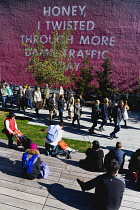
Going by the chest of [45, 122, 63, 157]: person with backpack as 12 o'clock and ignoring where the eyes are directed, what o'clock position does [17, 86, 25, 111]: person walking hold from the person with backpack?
The person walking is roughly at 10 o'clock from the person with backpack.

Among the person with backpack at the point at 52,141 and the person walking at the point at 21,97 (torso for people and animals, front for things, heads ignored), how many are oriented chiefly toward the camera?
1

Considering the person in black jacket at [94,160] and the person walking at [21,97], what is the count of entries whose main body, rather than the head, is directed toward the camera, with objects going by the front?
1

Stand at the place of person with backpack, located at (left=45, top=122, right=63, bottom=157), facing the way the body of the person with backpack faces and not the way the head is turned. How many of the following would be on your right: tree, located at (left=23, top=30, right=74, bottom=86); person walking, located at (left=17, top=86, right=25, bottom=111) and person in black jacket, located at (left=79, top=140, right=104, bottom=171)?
1

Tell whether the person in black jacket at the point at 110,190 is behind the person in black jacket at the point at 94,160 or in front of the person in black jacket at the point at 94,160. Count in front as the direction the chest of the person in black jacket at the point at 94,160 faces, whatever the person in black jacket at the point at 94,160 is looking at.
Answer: behind

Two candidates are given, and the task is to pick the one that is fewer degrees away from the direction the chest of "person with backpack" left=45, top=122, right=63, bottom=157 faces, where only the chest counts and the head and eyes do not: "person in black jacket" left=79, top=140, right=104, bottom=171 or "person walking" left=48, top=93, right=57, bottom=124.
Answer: the person walking

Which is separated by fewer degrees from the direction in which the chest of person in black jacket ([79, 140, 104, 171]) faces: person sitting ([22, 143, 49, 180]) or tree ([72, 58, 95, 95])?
the tree

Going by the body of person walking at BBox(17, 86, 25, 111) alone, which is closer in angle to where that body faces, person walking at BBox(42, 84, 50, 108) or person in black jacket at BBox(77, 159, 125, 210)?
the person in black jacket

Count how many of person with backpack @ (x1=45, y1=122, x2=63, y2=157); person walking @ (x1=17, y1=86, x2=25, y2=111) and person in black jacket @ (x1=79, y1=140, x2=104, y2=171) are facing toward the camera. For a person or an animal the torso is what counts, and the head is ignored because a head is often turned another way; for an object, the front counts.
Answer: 1

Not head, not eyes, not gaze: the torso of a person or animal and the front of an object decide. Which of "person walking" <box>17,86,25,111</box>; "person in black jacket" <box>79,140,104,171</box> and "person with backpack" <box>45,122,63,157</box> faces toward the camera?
the person walking

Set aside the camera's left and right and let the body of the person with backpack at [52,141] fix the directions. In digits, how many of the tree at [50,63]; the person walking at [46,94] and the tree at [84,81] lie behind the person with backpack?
0

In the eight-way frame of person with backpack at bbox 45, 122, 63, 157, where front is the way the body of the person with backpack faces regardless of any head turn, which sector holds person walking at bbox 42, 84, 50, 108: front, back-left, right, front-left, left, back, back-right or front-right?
front-left

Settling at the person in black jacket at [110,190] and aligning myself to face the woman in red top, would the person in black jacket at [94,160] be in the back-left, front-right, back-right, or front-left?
front-right

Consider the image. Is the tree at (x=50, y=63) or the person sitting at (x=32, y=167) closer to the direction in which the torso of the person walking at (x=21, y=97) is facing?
the person sitting

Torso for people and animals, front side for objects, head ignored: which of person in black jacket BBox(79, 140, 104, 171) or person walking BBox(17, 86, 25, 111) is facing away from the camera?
the person in black jacket

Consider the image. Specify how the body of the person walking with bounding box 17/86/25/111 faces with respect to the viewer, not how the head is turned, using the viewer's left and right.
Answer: facing the viewer

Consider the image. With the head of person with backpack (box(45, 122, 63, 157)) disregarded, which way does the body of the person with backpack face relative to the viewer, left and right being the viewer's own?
facing away from the viewer and to the right of the viewer

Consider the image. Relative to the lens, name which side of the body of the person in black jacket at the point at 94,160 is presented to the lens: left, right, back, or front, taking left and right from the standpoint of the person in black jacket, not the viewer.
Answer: back

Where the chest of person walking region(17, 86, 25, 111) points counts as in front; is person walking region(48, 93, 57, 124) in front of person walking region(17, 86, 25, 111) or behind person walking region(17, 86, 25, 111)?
in front

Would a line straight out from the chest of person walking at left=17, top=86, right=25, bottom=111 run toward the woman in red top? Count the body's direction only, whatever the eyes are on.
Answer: yes
